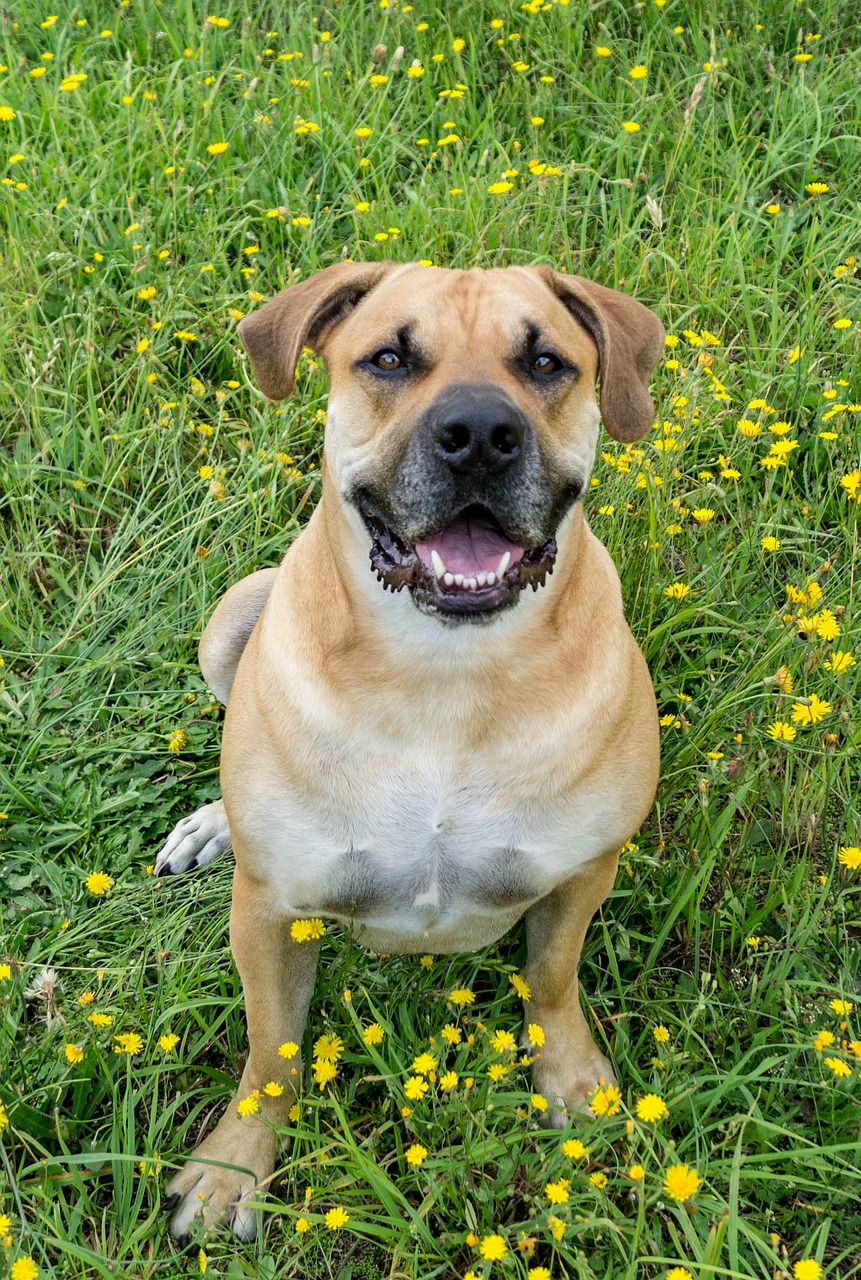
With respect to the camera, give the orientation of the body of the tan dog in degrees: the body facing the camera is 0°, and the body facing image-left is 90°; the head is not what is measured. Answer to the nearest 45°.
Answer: approximately 0°

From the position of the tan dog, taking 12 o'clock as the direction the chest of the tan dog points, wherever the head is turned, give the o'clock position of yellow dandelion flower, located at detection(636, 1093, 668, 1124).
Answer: The yellow dandelion flower is roughly at 11 o'clock from the tan dog.

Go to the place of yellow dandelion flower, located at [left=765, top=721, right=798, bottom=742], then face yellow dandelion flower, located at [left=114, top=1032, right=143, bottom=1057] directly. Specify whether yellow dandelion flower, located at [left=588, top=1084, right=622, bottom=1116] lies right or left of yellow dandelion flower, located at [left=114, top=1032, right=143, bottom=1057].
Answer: left

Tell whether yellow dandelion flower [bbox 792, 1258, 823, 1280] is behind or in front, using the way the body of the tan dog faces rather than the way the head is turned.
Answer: in front

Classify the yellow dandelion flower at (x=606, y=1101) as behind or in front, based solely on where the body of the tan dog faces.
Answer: in front

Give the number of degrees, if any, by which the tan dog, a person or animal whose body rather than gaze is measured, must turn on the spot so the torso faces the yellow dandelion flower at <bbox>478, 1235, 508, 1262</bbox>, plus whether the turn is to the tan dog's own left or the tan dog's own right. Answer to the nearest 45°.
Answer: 0° — it already faces it

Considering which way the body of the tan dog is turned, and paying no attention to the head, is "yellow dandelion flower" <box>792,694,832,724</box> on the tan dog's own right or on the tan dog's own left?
on the tan dog's own left
